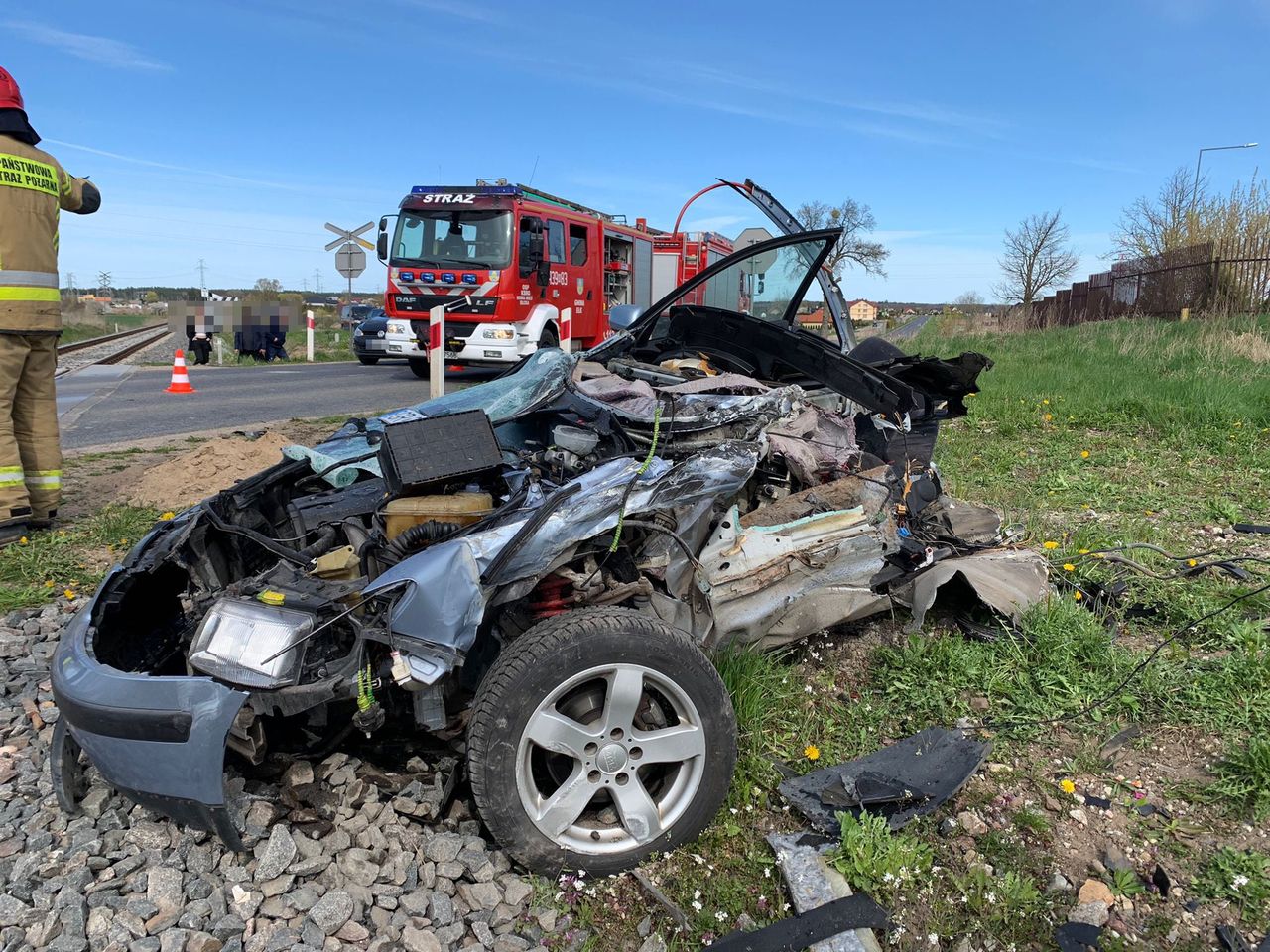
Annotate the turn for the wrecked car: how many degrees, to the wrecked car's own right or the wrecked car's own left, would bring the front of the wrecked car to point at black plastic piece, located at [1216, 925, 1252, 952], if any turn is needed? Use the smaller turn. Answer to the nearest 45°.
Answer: approximately 90° to the wrecked car's own left

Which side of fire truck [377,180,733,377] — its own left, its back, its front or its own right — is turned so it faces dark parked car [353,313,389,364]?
right

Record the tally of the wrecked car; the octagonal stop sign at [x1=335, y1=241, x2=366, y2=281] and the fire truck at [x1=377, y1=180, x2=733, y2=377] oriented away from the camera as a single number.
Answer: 1

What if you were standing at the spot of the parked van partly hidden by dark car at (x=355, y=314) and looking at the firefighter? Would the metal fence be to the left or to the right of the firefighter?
left

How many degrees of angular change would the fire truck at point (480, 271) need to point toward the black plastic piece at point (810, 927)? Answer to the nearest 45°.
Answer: approximately 45° to its left

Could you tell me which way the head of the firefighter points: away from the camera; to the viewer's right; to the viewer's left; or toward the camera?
away from the camera

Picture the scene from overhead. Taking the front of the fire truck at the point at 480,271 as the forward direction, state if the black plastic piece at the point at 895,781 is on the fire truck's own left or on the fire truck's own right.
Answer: on the fire truck's own left

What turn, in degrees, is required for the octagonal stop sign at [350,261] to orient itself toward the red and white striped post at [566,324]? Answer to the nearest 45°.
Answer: approximately 135° to its right

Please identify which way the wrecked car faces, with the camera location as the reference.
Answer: facing the viewer and to the left of the viewer

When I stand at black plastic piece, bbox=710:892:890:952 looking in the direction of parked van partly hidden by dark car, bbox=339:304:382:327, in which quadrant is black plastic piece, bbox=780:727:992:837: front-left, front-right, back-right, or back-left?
front-right

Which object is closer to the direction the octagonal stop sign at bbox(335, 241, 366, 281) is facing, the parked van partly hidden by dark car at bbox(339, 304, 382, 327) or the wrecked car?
the parked van partly hidden by dark car

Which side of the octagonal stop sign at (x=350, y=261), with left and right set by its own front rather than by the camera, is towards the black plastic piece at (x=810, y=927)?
back

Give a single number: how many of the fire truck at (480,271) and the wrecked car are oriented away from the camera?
0
